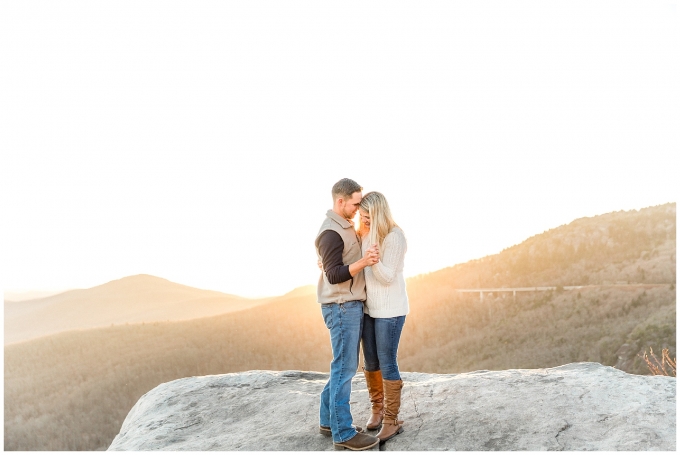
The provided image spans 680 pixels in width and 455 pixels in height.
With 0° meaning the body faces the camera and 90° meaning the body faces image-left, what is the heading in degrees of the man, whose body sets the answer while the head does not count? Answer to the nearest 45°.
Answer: approximately 270°
